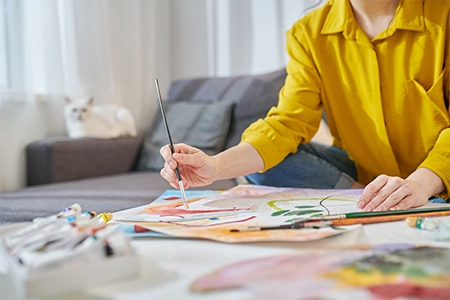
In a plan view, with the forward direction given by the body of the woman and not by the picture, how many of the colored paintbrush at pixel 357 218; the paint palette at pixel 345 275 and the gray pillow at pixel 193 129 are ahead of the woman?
2

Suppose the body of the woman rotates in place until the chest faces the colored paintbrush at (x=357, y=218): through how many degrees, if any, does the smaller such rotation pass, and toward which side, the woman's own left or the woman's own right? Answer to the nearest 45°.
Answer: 0° — they already face it

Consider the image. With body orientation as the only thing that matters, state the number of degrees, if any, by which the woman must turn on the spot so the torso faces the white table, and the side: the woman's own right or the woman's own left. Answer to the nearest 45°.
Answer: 0° — they already face it

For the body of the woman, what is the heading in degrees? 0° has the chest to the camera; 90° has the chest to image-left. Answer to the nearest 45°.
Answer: approximately 0°

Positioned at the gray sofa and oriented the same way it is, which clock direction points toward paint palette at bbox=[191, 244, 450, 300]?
The paint palette is roughly at 10 o'clock from the gray sofa.

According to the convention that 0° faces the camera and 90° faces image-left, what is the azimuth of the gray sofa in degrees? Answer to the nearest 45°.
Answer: approximately 45°
